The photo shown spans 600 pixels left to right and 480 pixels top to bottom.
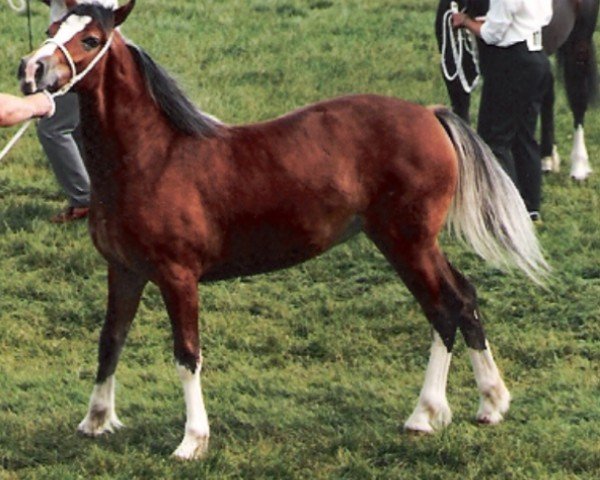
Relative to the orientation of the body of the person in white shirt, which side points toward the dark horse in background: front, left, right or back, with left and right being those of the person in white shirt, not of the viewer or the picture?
right
